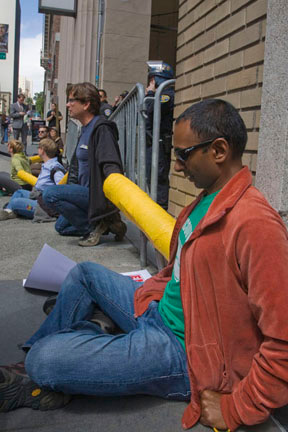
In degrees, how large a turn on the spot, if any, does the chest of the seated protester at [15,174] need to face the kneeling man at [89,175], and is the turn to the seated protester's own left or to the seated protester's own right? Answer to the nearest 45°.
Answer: approximately 90° to the seated protester's own left

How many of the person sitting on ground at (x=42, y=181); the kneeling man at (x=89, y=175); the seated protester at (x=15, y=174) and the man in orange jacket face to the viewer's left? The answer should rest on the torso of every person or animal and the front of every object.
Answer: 4

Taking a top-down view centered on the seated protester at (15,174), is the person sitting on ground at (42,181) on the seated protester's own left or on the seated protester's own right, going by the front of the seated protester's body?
on the seated protester's own left

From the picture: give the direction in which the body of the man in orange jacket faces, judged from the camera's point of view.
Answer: to the viewer's left

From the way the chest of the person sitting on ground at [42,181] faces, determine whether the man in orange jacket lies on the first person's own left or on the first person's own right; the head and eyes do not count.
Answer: on the first person's own left

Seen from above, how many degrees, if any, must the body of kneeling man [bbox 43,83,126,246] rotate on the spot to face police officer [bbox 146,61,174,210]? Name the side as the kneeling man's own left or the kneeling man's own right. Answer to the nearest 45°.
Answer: approximately 135° to the kneeling man's own right

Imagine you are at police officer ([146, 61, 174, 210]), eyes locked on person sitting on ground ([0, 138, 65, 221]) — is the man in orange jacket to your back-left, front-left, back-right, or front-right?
back-left

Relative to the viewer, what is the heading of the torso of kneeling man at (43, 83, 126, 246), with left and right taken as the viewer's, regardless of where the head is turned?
facing to the left of the viewer

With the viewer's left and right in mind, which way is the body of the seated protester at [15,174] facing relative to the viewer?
facing to the left of the viewer

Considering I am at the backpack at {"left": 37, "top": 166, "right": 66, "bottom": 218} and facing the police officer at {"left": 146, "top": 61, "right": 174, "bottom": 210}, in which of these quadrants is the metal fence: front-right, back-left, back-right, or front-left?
front-right

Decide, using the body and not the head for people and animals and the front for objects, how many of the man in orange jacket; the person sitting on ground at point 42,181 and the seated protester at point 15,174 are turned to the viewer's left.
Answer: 3

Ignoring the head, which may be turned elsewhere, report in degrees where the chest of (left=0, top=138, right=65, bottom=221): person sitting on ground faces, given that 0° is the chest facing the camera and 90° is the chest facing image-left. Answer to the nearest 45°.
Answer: approximately 90°

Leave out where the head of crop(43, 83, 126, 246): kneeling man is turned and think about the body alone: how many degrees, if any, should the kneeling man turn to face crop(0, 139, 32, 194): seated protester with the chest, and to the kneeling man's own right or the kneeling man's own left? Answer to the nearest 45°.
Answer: approximately 90° to the kneeling man's own right

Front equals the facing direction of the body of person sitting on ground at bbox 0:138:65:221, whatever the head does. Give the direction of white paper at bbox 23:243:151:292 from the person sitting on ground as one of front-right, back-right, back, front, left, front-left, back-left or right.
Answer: left

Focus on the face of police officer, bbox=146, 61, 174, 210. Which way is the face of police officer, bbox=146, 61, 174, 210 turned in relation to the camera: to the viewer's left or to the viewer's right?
to the viewer's left

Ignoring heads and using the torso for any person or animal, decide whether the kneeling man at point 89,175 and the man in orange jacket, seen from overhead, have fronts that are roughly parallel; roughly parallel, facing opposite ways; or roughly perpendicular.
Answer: roughly parallel
